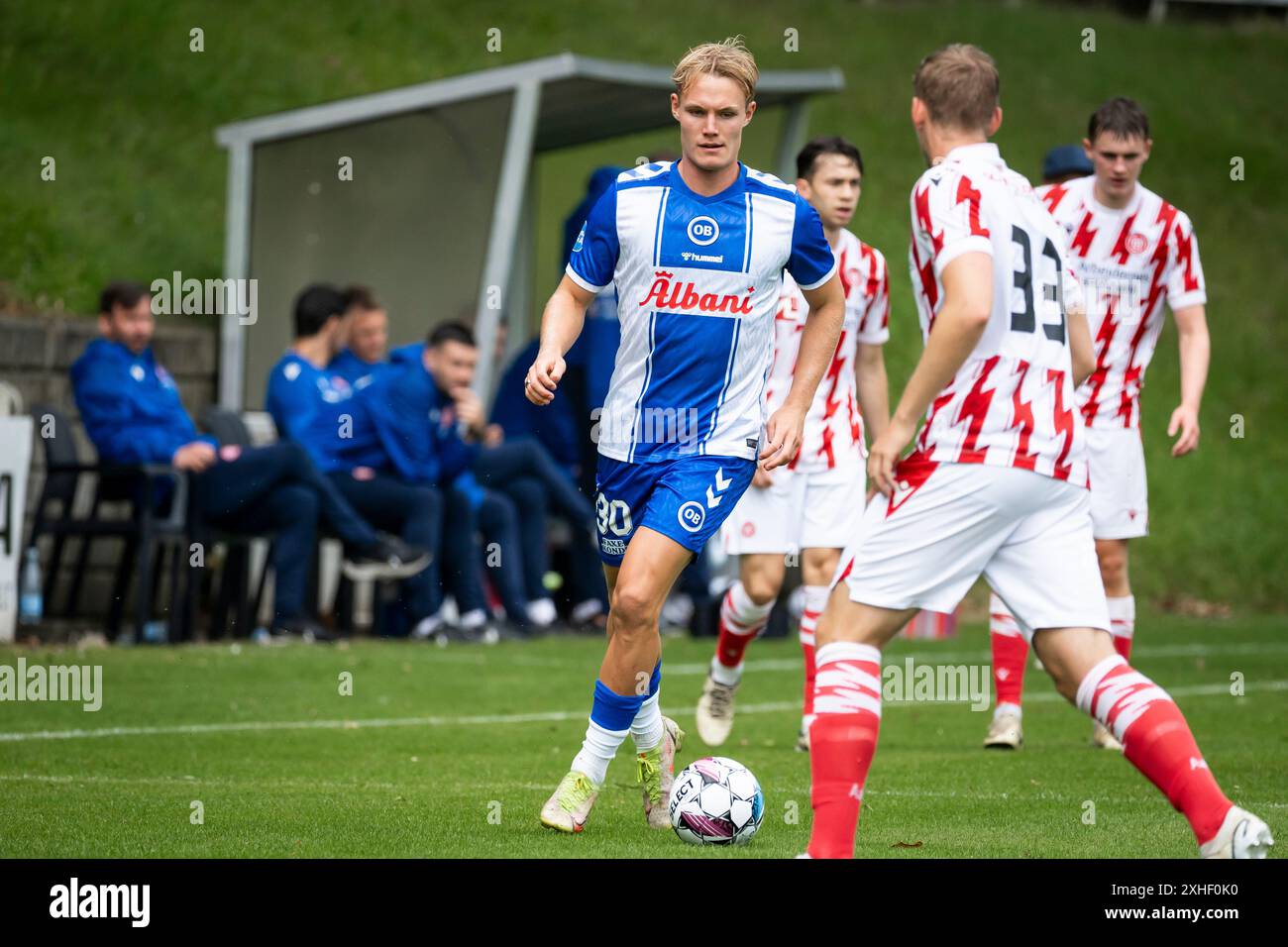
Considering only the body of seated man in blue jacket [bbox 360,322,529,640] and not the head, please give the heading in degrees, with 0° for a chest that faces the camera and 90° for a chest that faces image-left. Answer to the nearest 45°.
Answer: approximately 315°

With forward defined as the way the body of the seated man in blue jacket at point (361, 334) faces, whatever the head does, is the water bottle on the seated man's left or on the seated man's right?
on the seated man's right

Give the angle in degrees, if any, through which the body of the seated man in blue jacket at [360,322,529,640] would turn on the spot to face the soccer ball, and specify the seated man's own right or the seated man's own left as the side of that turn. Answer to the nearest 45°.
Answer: approximately 45° to the seated man's own right

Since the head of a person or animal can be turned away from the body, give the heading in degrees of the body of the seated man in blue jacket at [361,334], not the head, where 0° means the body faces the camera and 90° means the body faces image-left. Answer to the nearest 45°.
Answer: approximately 315°

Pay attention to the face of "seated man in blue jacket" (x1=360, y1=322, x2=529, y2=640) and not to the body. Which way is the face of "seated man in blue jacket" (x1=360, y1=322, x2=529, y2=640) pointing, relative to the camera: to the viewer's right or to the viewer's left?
to the viewer's right

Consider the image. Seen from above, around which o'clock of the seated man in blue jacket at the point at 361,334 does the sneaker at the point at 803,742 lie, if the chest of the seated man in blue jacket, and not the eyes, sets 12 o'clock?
The sneaker is roughly at 1 o'clock from the seated man in blue jacket.
